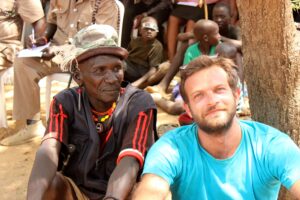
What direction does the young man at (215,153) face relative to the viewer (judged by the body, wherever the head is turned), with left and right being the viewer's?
facing the viewer

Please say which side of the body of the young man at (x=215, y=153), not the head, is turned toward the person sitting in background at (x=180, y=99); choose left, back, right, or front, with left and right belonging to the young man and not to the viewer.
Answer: back

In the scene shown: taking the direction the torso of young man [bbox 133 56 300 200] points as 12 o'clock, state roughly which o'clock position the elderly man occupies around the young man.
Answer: The elderly man is roughly at 4 o'clock from the young man.

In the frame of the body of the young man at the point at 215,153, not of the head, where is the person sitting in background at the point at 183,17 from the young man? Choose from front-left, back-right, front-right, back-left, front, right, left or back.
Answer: back

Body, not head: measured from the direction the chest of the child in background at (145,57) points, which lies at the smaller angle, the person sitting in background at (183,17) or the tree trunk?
the tree trunk

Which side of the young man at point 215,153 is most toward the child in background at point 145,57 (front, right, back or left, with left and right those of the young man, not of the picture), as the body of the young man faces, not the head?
back

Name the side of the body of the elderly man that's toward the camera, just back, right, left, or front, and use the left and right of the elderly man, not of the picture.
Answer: front

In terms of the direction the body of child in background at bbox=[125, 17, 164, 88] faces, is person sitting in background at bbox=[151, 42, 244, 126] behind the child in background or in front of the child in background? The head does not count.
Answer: in front

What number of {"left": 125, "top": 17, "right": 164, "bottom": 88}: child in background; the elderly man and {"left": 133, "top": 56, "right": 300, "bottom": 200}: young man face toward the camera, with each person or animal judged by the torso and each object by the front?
3

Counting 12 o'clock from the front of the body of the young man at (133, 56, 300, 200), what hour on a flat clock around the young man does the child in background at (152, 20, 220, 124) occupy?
The child in background is roughly at 6 o'clock from the young man.

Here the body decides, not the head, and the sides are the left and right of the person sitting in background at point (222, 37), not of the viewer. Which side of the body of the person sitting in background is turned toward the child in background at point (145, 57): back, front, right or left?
right
